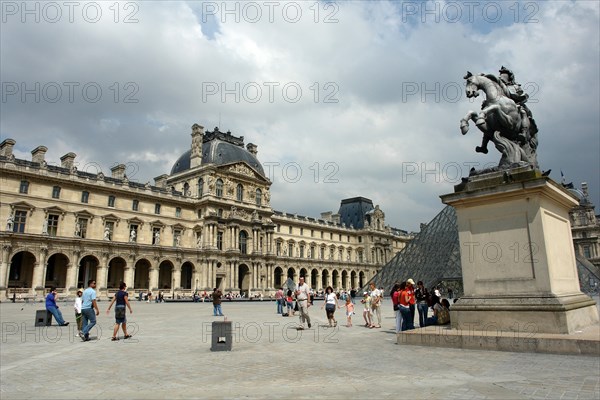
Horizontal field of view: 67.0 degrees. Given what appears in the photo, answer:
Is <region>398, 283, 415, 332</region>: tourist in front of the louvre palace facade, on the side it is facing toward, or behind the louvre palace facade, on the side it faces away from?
in front

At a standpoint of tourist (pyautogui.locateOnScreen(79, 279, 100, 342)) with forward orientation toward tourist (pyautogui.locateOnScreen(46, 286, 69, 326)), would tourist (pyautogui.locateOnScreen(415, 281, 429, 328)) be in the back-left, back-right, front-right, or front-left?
back-right

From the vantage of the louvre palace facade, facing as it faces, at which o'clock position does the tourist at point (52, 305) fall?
The tourist is roughly at 1 o'clock from the louvre palace facade.

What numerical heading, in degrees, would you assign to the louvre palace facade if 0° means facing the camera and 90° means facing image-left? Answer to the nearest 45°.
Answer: approximately 315°

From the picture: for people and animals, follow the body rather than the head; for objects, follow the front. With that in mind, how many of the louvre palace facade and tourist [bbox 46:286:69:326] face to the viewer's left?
0

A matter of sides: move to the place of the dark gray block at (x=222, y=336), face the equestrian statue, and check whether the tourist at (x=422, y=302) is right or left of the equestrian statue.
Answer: left

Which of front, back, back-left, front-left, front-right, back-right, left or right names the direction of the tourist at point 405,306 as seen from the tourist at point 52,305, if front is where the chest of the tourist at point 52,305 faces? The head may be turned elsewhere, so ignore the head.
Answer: front-right

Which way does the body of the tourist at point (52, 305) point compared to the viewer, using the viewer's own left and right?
facing to the right of the viewer
